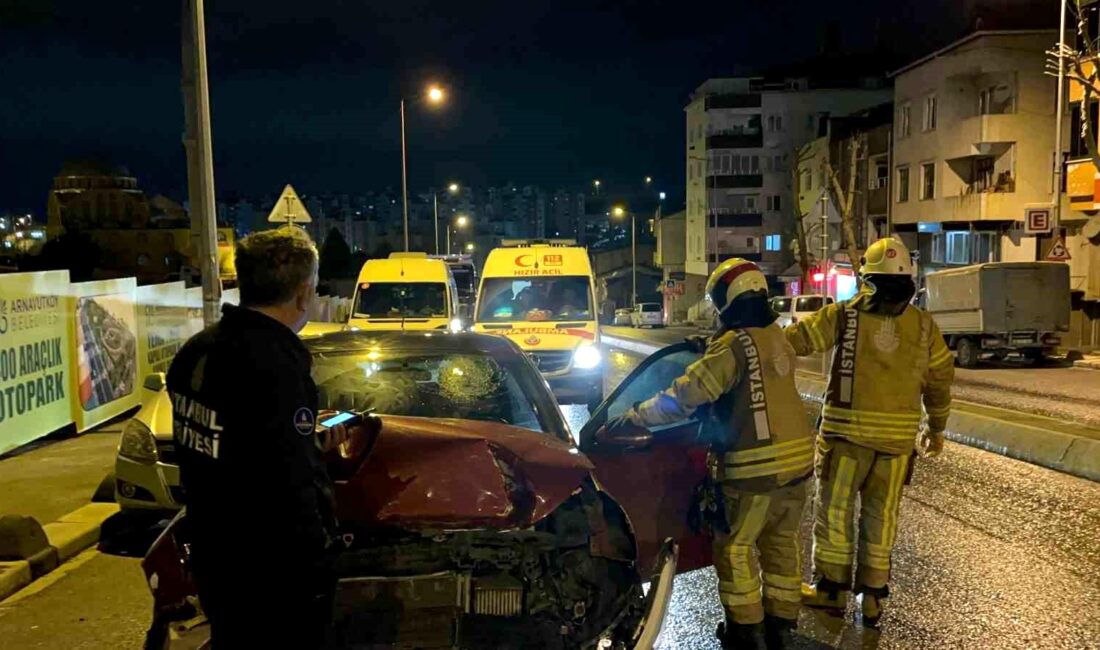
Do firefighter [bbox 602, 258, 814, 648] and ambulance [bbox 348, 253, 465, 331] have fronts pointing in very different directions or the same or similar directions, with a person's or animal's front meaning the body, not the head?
very different directions

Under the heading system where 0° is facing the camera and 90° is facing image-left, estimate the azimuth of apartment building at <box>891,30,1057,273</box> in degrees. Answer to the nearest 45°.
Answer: approximately 45°

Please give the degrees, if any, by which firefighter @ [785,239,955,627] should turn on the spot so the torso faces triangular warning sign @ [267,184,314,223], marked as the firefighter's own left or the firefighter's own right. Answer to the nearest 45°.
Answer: approximately 45° to the firefighter's own left

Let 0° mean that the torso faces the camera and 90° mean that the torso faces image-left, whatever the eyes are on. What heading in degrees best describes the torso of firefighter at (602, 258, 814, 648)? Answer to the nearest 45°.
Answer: approximately 135°

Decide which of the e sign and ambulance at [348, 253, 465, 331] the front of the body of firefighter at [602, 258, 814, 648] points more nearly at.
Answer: the ambulance

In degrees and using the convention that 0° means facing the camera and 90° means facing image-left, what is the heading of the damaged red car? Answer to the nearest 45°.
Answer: approximately 0°

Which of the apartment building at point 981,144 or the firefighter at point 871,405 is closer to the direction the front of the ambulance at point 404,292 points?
the firefighter

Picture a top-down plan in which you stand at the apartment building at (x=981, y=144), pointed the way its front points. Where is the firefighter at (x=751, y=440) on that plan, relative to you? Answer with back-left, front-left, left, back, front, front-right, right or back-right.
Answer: front-left

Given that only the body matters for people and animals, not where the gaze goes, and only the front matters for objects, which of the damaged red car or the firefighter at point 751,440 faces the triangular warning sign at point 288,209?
the firefighter

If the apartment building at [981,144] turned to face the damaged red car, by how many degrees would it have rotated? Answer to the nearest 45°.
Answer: approximately 45° to its left

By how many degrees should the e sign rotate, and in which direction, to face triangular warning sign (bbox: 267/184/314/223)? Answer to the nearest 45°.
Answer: approximately 45° to its right

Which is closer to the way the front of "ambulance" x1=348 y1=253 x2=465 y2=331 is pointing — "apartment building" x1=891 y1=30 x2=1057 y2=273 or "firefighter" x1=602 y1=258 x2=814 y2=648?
the firefighter
